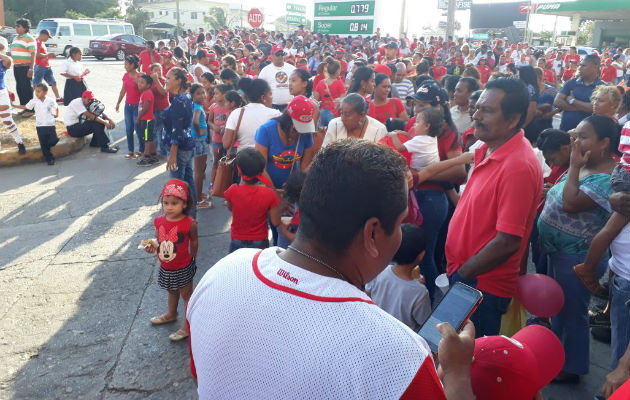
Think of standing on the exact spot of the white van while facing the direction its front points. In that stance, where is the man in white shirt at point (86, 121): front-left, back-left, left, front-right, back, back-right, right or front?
front-left

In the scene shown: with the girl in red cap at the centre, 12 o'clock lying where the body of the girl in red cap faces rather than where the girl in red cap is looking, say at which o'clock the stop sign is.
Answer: The stop sign is roughly at 5 o'clock from the girl in red cap.

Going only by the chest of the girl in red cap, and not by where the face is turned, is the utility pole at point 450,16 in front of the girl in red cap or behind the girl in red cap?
behind

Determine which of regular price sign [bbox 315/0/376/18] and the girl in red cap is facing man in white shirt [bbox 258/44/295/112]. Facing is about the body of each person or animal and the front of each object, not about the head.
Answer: the regular price sign

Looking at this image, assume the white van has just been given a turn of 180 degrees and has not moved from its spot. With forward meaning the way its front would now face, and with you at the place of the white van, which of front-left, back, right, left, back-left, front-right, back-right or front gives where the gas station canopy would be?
front-right

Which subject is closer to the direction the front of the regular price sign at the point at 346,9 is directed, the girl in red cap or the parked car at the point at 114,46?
the girl in red cap

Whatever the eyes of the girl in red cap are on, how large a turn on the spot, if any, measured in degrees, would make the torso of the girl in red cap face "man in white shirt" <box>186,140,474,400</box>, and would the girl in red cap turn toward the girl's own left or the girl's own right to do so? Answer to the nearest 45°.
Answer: approximately 45° to the girl's own left

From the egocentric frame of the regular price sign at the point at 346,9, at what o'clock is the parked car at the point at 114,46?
The parked car is roughly at 3 o'clock from the regular price sign.

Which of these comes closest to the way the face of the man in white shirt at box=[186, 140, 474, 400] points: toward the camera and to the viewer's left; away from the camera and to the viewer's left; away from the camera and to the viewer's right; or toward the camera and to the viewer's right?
away from the camera and to the viewer's right

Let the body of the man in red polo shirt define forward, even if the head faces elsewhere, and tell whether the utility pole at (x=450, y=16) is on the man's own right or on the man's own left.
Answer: on the man's own right
